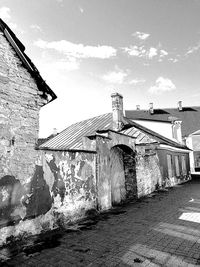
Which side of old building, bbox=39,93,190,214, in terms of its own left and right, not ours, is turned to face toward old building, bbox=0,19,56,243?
right

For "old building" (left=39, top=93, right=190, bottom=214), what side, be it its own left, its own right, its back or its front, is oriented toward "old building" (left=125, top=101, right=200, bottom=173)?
left

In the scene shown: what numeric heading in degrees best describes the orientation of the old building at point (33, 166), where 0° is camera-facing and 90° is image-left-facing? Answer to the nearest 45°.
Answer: approximately 315°

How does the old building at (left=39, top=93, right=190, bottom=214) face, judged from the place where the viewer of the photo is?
facing the viewer and to the right of the viewer
